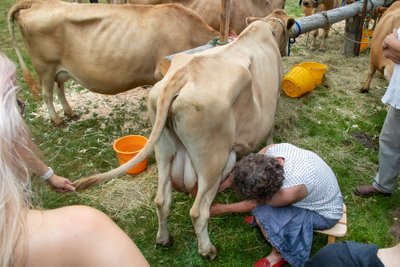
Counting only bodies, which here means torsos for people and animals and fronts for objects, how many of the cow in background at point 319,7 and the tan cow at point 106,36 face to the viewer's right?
1

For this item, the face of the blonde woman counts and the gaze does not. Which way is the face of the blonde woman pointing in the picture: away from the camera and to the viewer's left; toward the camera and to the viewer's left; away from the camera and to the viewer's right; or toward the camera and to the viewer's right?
away from the camera and to the viewer's right

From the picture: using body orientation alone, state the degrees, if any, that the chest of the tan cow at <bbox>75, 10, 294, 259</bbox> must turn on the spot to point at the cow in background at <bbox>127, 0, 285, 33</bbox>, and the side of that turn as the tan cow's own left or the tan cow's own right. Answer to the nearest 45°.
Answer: approximately 45° to the tan cow's own left

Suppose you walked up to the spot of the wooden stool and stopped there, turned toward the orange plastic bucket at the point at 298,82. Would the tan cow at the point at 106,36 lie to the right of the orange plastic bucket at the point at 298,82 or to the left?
left

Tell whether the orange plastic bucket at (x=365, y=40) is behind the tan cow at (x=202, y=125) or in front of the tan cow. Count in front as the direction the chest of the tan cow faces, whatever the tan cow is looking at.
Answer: in front

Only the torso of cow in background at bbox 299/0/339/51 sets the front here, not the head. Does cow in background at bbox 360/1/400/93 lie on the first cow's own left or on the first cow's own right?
on the first cow's own left

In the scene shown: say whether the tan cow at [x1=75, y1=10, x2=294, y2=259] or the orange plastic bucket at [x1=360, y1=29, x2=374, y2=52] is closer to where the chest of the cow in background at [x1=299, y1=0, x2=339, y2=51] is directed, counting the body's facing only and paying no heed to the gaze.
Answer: the tan cow

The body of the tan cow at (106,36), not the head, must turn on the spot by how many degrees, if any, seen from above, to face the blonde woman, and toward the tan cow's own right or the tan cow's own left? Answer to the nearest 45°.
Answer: approximately 90° to the tan cow's own right

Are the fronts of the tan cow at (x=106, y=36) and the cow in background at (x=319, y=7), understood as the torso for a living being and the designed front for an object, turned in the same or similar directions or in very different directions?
very different directions

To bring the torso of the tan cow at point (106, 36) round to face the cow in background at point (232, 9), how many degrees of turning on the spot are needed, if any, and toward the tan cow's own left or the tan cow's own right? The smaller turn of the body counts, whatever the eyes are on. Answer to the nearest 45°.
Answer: approximately 45° to the tan cow's own left

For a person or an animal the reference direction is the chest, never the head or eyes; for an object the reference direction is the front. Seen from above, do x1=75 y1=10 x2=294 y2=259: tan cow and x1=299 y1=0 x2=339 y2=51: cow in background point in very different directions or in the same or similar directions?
very different directions

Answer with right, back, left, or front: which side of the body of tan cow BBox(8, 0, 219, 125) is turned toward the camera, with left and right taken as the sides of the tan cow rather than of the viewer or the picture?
right

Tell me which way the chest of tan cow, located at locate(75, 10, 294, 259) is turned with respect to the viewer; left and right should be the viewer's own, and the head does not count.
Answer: facing away from the viewer and to the right of the viewer
